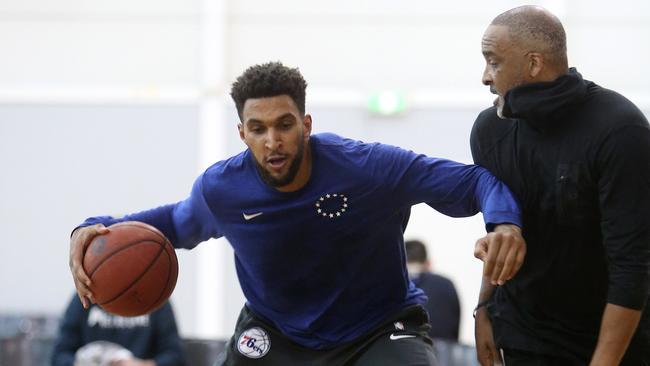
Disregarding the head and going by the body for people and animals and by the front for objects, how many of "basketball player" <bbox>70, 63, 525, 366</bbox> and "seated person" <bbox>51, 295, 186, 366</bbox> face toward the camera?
2

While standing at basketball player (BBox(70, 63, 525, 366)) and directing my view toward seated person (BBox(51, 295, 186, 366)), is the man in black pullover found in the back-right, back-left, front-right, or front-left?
back-right

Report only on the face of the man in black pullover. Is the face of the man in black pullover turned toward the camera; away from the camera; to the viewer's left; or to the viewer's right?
to the viewer's left

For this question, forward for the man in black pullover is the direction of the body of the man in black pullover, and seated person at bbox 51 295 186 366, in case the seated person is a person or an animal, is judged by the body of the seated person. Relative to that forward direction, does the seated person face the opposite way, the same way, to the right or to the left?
to the left

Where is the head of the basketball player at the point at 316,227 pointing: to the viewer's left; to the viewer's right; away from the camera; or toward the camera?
toward the camera

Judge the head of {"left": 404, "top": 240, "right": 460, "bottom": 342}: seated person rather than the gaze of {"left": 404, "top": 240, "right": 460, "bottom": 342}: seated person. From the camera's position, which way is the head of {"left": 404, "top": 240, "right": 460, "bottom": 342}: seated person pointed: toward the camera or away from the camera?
away from the camera

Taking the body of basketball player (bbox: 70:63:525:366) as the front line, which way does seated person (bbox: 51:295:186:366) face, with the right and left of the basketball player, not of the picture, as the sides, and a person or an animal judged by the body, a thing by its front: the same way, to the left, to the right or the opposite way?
the same way

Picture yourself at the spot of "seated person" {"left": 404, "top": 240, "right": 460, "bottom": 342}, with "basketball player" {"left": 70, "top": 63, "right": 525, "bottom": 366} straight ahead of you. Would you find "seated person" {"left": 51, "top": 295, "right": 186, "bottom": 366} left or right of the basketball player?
right

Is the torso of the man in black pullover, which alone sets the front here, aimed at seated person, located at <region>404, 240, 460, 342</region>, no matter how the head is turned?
no

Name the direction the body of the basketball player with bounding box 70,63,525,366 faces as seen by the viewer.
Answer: toward the camera

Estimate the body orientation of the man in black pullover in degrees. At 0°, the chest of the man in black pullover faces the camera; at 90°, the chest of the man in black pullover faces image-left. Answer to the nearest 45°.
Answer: approximately 45°

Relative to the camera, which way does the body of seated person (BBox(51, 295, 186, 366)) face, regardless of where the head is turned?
toward the camera

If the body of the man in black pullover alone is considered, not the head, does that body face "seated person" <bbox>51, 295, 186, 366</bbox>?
no
